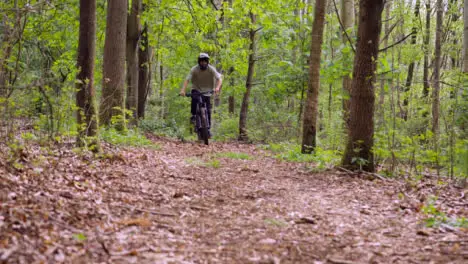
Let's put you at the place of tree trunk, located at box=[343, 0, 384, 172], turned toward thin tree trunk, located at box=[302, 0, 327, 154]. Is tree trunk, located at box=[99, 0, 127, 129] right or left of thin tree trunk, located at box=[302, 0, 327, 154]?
left

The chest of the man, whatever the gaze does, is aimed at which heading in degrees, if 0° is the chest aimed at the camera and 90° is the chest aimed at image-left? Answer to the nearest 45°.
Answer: approximately 0°
